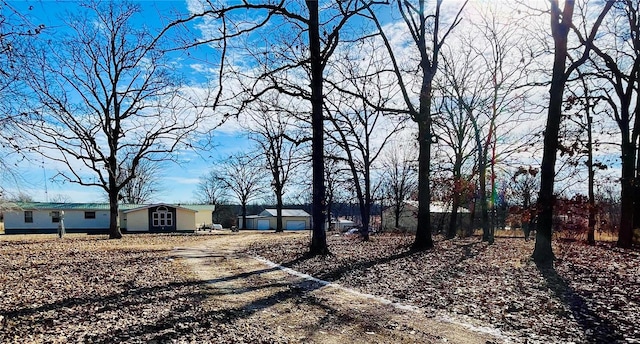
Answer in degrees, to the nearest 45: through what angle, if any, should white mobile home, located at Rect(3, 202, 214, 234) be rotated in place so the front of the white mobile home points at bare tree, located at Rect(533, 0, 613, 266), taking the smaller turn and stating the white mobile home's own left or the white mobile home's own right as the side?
0° — it already faces it

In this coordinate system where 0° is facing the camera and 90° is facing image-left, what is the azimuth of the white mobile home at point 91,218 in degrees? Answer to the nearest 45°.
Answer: approximately 0°
